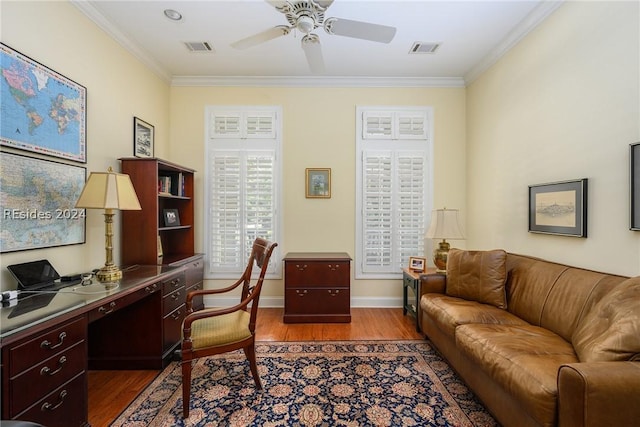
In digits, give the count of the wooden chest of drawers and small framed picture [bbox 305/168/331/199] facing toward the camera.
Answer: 2

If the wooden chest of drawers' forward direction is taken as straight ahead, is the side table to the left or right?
on its left

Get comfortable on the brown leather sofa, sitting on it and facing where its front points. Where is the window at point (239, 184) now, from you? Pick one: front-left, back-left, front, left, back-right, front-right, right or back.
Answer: front-right

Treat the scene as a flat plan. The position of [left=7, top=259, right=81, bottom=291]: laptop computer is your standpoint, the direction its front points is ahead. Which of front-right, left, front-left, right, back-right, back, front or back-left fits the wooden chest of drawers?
front-left

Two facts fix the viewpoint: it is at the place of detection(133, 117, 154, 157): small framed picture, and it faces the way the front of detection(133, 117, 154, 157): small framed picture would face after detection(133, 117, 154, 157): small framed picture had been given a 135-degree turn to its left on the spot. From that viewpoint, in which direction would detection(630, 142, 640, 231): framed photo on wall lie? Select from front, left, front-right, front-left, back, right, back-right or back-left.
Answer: back-right

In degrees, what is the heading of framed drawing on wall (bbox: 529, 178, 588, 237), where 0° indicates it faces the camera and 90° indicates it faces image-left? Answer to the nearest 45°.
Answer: approximately 45°

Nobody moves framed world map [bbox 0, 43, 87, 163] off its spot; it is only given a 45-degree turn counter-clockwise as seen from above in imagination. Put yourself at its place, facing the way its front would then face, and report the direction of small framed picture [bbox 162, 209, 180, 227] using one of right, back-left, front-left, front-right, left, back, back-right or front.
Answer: front-left

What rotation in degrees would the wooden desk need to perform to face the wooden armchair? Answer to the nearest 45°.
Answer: approximately 45° to its left

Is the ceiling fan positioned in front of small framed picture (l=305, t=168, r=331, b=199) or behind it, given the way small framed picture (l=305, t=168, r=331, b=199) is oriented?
in front

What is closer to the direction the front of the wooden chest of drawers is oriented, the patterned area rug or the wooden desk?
the patterned area rug

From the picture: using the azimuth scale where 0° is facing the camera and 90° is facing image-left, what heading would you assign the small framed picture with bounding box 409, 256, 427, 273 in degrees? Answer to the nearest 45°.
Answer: approximately 45°

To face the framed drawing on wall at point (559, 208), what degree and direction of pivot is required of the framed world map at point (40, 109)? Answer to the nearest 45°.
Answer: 0° — it already faces it

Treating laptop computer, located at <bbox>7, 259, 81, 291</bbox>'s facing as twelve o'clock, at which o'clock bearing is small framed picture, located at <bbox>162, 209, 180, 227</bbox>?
The small framed picture is roughly at 9 o'clock from the laptop computer.

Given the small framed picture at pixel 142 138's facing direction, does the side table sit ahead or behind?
ahead

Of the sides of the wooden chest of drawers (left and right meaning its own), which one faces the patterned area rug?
front

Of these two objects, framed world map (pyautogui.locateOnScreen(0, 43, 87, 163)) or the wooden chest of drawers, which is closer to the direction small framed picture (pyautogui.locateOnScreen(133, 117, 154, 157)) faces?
the wooden chest of drawers
